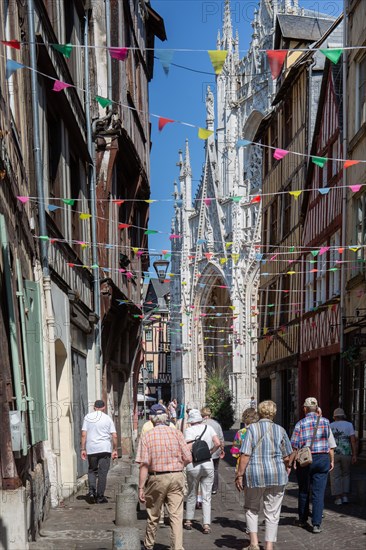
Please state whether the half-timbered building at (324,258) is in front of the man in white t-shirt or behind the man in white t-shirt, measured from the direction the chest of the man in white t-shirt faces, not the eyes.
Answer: in front

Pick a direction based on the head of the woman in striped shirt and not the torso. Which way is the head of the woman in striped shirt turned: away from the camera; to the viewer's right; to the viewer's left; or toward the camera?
away from the camera

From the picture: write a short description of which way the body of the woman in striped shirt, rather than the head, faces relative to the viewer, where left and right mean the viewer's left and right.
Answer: facing away from the viewer

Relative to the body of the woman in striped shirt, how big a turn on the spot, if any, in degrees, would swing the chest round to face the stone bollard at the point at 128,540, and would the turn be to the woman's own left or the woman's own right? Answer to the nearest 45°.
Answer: approximately 135° to the woman's own left

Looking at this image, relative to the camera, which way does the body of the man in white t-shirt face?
away from the camera

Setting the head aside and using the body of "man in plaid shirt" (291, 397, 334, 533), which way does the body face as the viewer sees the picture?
away from the camera

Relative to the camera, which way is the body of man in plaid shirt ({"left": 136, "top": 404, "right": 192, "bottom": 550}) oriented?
away from the camera

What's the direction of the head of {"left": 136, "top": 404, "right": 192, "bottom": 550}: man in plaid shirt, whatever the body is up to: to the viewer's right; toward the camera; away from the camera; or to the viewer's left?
away from the camera
